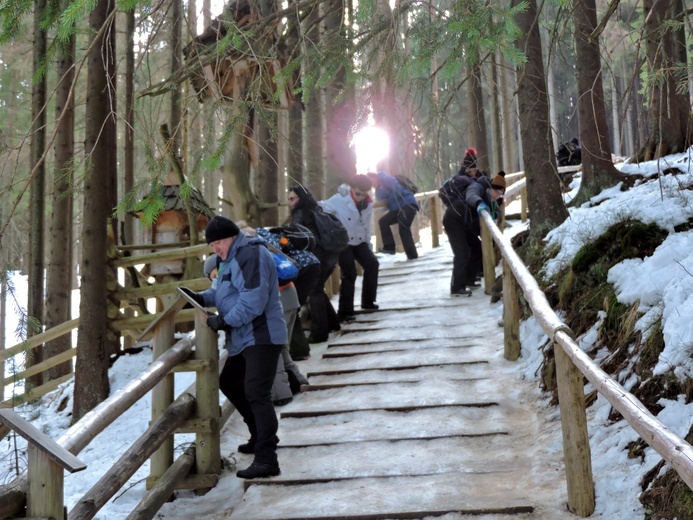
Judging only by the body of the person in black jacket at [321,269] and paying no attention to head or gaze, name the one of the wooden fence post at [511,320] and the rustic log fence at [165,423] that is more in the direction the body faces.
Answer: the rustic log fence

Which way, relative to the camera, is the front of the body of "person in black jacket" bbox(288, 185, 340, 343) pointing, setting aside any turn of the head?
to the viewer's left

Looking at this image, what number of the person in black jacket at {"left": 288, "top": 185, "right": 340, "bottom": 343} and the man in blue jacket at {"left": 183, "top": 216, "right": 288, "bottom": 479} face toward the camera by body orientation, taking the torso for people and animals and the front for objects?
0

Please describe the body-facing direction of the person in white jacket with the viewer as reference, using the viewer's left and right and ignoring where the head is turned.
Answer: facing the viewer

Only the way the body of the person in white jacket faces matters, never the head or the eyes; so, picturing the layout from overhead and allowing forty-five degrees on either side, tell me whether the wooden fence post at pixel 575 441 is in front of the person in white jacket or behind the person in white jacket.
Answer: in front

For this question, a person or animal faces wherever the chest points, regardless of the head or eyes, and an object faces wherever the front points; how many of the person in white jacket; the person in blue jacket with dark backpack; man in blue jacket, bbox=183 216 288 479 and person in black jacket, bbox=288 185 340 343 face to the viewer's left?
3

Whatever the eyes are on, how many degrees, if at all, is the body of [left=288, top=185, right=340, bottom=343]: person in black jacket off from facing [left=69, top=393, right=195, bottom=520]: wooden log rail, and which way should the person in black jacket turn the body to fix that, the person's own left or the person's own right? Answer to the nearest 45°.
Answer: approximately 90° to the person's own left

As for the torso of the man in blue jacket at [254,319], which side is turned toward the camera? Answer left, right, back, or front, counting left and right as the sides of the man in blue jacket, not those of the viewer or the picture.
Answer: left

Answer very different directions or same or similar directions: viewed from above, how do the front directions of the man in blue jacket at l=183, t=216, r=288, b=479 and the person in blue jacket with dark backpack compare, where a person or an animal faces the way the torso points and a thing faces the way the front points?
same or similar directions

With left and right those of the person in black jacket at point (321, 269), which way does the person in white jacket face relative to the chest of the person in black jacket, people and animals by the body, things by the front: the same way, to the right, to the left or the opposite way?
to the left

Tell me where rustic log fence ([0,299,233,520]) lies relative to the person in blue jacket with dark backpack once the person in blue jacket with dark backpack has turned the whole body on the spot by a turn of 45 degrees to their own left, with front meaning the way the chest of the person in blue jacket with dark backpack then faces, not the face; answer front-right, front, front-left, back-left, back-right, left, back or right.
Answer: front-left

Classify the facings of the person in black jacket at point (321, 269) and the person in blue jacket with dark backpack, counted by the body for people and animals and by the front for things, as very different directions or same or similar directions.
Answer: same or similar directions
